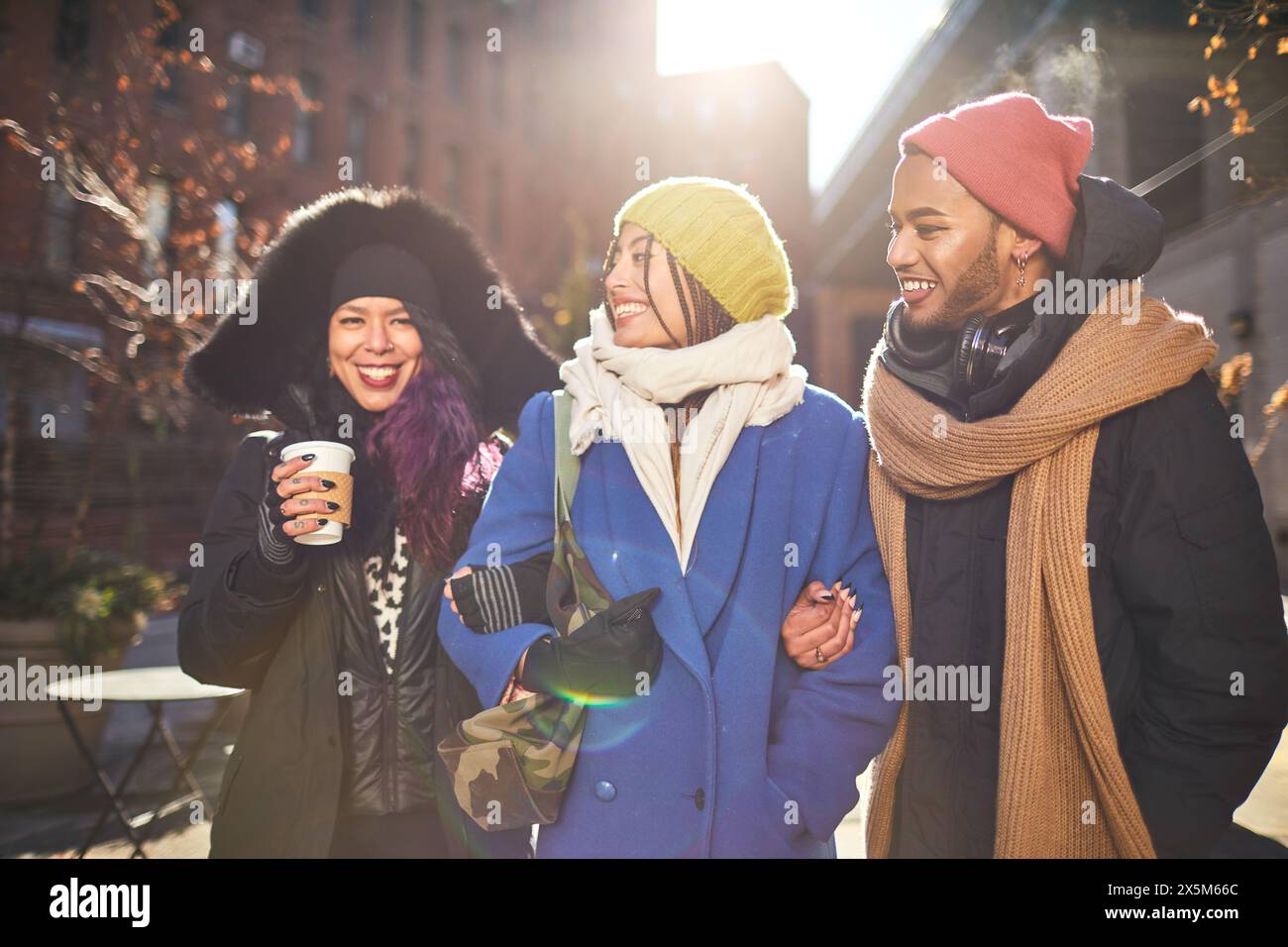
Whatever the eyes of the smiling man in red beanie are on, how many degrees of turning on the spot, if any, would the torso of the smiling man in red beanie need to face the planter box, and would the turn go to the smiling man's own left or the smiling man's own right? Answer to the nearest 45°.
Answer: approximately 45° to the smiling man's own right

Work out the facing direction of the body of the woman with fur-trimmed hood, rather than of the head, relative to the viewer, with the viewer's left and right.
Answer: facing the viewer

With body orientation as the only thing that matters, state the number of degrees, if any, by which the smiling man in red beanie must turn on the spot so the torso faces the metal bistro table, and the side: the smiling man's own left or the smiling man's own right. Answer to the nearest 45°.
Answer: approximately 45° to the smiling man's own right

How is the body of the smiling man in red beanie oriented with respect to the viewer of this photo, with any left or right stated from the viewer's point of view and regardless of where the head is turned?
facing the viewer and to the left of the viewer

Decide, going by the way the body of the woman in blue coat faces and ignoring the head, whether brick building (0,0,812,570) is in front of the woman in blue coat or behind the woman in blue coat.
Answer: behind

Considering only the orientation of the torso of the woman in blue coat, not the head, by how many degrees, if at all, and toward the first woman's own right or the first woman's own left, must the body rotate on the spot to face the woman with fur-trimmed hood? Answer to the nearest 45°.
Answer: approximately 135° to the first woman's own right

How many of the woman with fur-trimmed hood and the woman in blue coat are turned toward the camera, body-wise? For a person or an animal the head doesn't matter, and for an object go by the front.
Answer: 2

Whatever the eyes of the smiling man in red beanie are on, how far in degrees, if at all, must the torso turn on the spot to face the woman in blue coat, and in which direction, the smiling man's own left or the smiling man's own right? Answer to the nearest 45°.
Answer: approximately 45° to the smiling man's own right

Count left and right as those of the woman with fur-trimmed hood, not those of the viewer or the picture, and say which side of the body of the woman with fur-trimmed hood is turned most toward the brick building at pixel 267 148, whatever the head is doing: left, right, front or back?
back

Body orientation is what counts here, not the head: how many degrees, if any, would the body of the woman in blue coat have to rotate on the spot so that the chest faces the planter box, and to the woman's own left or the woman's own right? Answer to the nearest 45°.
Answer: approximately 135° to the woman's own right

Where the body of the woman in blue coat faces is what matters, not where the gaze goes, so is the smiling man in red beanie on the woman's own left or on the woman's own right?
on the woman's own left

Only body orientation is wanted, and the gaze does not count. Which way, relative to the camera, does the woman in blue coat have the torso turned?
toward the camera

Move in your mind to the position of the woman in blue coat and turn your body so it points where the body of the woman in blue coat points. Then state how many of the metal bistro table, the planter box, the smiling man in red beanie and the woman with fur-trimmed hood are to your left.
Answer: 1

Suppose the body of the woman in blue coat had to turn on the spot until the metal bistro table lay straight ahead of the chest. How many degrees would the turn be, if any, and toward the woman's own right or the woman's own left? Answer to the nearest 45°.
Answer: approximately 135° to the woman's own right
